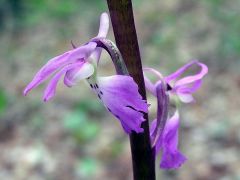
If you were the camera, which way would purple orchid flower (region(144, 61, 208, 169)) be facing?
facing away from the viewer and to the right of the viewer

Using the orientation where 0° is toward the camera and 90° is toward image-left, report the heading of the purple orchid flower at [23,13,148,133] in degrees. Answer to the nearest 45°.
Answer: approximately 90°

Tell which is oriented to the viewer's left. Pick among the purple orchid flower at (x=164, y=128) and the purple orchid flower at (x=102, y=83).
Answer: the purple orchid flower at (x=102, y=83)

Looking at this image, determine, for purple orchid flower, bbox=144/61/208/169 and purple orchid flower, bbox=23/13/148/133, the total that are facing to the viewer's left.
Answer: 1
